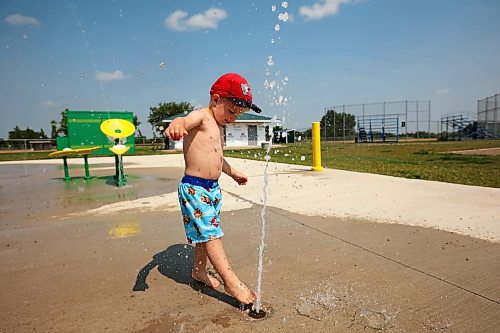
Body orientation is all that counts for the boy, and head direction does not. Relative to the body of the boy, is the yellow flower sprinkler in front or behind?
behind

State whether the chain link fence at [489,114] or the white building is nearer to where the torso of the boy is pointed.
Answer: the chain link fence

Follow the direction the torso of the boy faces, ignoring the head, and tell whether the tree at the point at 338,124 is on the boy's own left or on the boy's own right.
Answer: on the boy's own left

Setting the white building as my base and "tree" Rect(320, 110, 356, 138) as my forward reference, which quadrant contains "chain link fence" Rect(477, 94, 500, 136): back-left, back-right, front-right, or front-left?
front-right

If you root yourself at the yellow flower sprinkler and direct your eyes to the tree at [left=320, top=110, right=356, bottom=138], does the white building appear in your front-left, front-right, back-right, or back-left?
front-left

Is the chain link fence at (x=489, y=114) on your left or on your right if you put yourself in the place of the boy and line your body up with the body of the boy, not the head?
on your left

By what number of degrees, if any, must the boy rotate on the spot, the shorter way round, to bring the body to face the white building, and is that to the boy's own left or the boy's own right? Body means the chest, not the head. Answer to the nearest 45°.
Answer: approximately 135° to the boy's own left

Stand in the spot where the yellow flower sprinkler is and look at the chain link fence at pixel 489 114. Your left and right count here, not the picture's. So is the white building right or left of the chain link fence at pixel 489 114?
left
